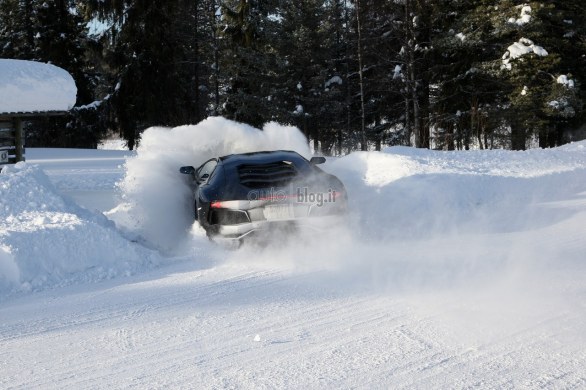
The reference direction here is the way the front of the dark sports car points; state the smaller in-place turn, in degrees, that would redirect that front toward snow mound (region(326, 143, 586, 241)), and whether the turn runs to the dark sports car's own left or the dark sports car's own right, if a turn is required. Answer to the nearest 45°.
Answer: approximately 45° to the dark sports car's own right

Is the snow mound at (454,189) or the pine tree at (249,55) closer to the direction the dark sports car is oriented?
the pine tree

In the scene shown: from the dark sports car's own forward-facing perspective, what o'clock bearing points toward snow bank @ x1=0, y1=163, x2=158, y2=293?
The snow bank is roughly at 9 o'clock from the dark sports car.

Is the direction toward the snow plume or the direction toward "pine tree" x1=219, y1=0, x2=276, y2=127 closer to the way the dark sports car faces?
the pine tree

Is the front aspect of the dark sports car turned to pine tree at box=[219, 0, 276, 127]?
yes

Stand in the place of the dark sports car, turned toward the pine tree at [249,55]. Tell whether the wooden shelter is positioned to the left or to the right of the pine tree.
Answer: left

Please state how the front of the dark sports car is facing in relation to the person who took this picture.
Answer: facing away from the viewer

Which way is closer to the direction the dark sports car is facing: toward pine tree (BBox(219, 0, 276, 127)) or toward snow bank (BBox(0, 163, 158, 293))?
the pine tree

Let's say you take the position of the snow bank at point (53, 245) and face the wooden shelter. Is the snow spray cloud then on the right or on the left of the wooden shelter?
right
